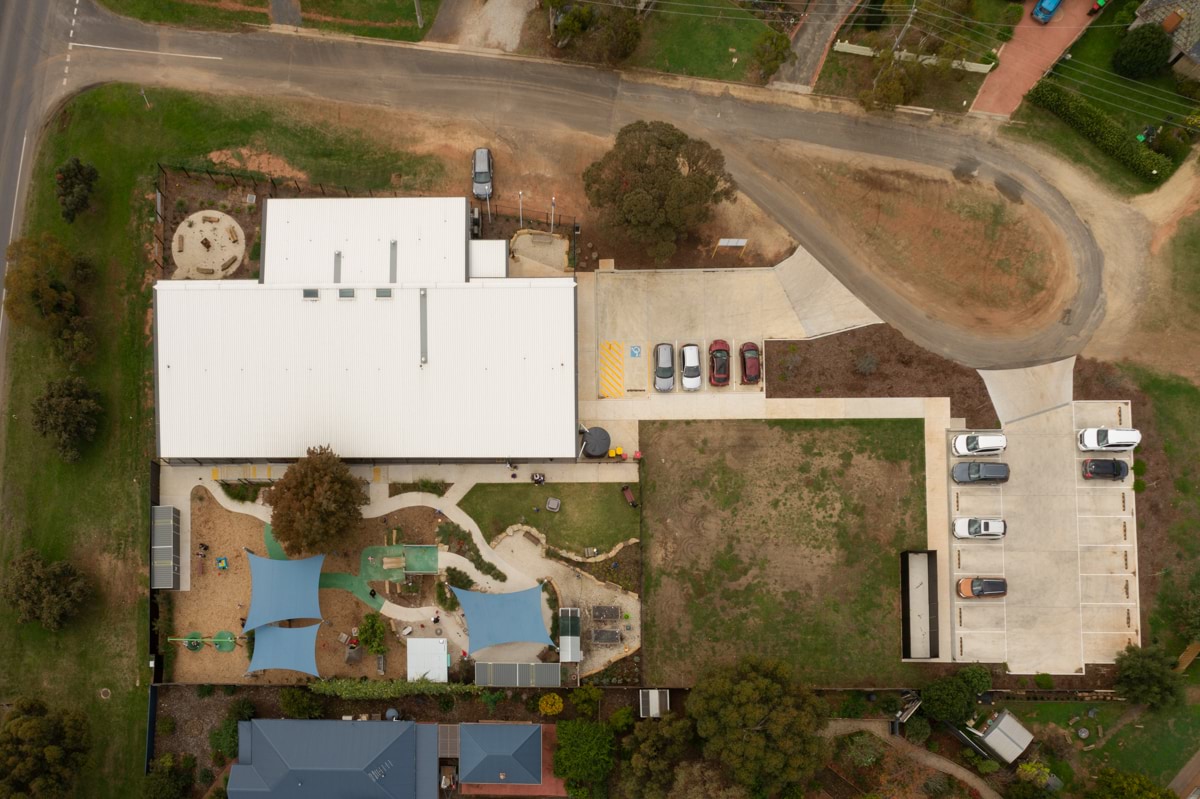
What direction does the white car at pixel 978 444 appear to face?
to the viewer's left

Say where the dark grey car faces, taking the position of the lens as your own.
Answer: facing to the left of the viewer

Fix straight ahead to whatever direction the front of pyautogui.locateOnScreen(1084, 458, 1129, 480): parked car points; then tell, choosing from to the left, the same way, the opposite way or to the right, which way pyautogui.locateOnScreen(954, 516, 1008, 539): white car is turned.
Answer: the opposite way

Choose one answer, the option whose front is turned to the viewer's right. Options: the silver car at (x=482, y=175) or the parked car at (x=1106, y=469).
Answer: the parked car

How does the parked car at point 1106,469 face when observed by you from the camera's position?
facing to the right of the viewer

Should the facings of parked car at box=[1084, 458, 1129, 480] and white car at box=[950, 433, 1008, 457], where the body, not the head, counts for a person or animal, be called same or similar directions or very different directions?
very different directions

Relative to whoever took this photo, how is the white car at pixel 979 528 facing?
facing to the left of the viewer
